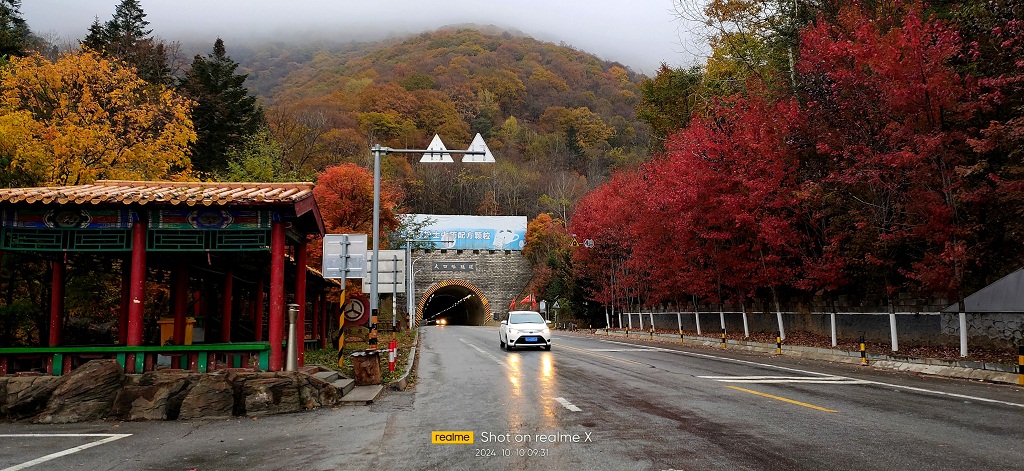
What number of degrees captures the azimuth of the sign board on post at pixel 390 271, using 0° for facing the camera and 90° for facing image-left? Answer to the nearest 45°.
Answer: approximately 180°

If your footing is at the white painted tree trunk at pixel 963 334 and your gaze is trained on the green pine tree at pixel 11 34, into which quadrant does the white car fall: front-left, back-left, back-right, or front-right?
front-right

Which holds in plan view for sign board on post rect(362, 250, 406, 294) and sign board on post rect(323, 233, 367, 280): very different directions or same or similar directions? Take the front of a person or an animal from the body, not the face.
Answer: same or similar directions

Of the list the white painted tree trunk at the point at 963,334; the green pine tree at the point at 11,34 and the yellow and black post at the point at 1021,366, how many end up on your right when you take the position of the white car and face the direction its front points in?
1

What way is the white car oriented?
toward the camera

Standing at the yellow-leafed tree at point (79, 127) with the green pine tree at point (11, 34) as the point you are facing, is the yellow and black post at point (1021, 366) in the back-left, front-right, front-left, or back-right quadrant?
back-right

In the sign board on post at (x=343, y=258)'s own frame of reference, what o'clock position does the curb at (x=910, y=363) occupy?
The curb is roughly at 3 o'clock from the sign board on post.

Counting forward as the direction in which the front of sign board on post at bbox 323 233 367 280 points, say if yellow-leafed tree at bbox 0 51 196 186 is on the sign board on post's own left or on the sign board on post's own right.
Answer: on the sign board on post's own left

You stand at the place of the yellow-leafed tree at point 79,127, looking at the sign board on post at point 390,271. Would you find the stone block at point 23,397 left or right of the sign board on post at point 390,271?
right

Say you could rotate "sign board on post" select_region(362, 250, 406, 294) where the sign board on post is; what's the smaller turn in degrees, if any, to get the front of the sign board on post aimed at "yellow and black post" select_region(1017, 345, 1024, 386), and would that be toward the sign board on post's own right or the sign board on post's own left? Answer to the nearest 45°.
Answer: approximately 135° to the sign board on post's own right

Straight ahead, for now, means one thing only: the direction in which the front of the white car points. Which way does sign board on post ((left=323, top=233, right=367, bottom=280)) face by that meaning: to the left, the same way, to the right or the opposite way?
the opposite way

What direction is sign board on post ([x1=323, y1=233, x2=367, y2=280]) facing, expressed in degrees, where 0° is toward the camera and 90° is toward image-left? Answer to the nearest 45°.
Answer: approximately 180°
